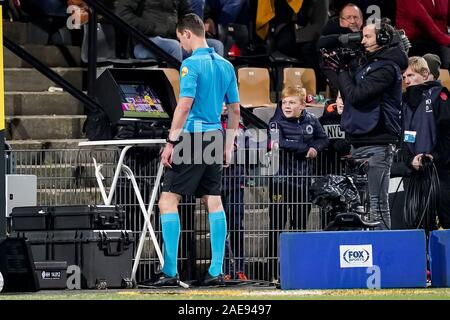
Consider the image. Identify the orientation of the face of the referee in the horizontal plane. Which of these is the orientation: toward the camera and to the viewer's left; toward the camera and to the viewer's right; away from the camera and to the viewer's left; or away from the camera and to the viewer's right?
away from the camera and to the viewer's left

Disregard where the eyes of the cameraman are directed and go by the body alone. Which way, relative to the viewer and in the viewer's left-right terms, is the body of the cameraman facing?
facing to the left of the viewer

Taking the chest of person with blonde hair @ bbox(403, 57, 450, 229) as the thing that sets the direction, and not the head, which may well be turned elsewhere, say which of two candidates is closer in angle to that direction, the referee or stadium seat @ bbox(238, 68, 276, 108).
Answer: the referee

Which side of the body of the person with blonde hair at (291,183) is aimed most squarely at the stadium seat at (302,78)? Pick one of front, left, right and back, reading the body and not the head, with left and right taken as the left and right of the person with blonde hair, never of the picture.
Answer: back

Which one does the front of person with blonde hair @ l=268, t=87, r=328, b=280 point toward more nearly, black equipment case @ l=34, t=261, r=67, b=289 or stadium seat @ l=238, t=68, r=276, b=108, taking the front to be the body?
the black equipment case

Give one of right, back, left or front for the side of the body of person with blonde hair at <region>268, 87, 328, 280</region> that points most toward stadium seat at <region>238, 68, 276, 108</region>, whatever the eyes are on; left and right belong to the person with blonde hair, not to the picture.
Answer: back

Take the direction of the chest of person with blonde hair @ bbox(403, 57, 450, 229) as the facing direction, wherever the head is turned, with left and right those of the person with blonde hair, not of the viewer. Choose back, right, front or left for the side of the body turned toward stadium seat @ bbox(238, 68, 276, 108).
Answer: right

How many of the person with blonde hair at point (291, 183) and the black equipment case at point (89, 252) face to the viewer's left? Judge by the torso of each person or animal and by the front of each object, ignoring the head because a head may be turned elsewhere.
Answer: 0

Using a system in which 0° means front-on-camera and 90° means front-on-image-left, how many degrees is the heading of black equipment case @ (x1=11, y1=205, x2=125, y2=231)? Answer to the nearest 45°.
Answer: approximately 0°

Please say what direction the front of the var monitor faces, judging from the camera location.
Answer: facing the viewer and to the right of the viewer

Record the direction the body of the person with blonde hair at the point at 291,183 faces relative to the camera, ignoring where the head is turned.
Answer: toward the camera

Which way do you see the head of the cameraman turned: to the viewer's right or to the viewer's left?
to the viewer's left
